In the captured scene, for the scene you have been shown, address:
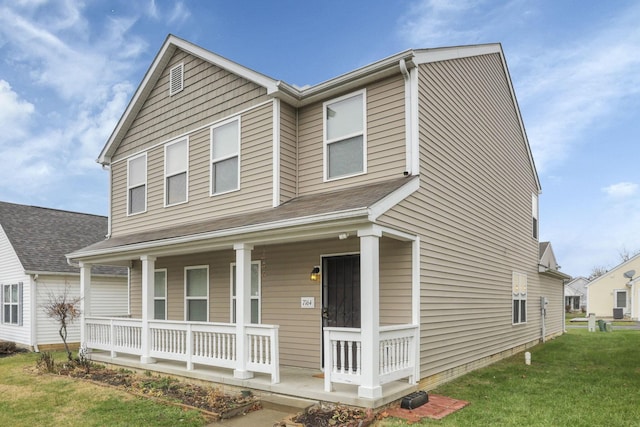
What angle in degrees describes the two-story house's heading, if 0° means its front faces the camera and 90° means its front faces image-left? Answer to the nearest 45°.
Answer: approximately 45°

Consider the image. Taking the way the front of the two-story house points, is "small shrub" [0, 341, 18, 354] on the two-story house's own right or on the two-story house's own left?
on the two-story house's own right

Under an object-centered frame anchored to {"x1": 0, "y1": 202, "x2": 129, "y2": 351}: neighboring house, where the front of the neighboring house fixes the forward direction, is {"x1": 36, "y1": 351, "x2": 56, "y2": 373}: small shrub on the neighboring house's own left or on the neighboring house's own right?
on the neighboring house's own left

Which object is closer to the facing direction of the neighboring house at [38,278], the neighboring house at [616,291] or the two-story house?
the two-story house

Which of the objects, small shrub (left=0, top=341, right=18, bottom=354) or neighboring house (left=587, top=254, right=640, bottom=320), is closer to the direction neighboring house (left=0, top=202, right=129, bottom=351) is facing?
the small shrub
